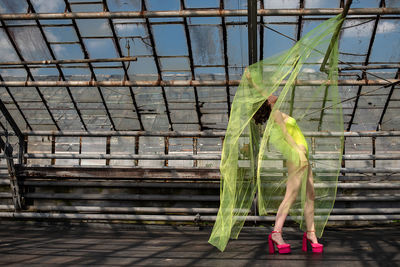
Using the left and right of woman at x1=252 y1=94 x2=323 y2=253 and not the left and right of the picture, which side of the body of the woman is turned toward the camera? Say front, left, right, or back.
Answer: right
